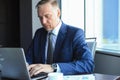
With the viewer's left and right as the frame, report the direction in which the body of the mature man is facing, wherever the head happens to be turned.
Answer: facing the viewer and to the left of the viewer

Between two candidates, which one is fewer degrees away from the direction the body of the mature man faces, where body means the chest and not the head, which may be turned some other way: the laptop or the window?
the laptop

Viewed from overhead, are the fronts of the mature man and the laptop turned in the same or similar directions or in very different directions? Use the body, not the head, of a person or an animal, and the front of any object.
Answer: very different directions

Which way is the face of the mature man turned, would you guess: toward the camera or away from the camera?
toward the camera

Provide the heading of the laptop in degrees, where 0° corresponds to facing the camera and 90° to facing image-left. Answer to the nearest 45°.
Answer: approximately 225°

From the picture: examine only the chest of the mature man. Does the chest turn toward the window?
no

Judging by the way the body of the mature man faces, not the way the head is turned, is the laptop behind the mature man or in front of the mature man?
in front

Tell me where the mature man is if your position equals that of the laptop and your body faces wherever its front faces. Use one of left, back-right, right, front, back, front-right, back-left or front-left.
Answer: front
